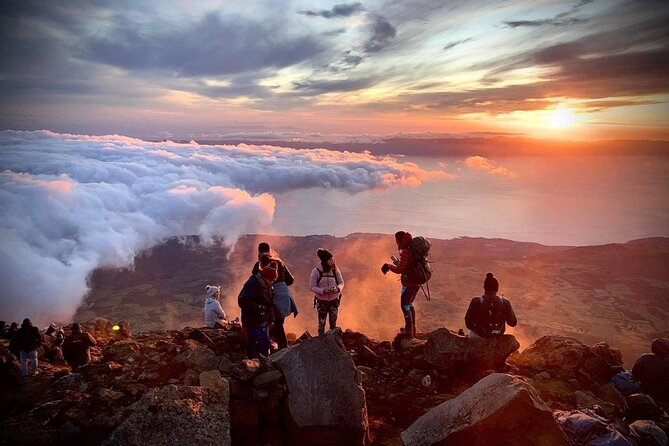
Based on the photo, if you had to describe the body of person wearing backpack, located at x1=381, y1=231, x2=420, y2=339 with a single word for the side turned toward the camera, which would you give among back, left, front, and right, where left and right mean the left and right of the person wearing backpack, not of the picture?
left

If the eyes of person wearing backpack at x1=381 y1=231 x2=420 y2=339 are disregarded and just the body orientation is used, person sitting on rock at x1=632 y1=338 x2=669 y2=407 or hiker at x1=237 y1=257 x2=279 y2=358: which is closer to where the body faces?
the hiker

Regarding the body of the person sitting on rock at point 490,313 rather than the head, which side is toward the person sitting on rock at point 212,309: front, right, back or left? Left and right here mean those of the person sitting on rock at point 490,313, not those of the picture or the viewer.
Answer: left

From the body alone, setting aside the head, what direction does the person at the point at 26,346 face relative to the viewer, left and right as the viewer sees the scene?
facing away from the viewer

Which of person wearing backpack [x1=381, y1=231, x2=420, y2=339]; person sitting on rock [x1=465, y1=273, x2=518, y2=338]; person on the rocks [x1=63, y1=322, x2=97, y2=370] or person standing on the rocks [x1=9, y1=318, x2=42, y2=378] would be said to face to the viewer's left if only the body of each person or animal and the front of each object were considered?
the person wearing backpack

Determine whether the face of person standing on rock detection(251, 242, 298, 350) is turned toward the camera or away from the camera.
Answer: away from the camera

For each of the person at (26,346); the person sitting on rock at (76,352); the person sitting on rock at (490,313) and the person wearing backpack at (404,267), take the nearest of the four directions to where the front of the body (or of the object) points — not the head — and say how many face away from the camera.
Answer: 3

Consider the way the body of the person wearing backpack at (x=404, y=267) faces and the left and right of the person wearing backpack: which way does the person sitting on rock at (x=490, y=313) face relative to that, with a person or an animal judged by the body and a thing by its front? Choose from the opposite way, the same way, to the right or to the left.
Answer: to the right

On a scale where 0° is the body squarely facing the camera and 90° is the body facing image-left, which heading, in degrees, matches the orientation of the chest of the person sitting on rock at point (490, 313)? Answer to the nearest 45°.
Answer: approximately 180°

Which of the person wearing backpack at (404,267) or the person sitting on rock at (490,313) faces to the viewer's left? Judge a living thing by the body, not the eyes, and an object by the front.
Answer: the person wearing backpack

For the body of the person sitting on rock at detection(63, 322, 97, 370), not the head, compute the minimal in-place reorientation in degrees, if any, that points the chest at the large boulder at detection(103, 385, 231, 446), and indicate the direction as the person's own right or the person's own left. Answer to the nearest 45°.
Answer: approximately 180°

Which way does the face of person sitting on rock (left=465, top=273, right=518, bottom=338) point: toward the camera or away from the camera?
away from the camera

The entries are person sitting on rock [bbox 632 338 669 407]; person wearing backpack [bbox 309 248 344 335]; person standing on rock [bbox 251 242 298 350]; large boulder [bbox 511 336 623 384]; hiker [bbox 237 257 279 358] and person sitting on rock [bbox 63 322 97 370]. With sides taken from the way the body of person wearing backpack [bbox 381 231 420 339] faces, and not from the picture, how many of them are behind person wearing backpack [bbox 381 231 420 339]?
2
